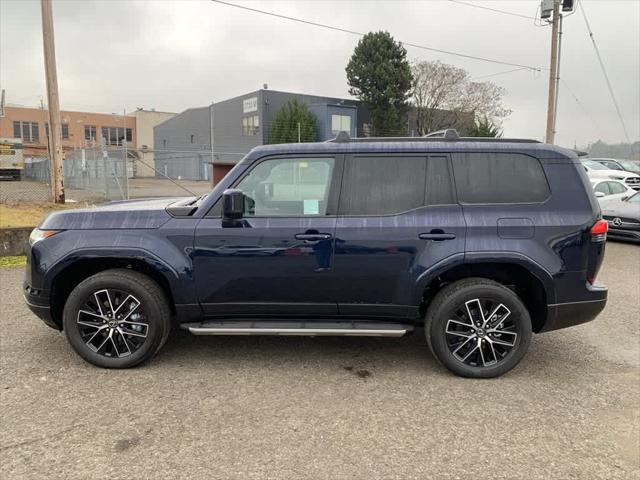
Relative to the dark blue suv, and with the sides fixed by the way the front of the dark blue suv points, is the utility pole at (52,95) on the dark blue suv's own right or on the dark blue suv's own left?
on the dark blue suv's own right

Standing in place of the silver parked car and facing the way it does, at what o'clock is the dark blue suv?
The dark blue suv is roughly at 11 o'clock from the silver parked car.

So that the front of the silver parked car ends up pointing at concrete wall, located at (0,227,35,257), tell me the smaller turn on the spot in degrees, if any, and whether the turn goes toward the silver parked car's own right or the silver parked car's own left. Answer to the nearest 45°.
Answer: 0° — it already faces it

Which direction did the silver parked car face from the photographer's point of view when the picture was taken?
facing the viewer and to the left of the viewer

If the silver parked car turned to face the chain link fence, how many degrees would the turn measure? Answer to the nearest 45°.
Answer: approximately 45° to its right

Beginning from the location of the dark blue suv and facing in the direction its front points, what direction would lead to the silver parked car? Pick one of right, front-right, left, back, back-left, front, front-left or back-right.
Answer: back-right

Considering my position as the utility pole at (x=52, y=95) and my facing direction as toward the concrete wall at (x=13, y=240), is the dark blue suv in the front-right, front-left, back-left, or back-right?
front-left

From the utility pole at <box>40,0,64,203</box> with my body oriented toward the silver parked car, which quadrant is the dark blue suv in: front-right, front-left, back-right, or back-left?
front-right

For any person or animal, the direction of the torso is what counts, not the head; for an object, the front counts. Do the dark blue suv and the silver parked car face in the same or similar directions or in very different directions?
same or similar directions

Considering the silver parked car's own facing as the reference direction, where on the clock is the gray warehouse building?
The gray warehouse building is roughly at 3 o'clock from the silver parked car.

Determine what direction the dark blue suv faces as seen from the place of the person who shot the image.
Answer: facing to the left of the viewer

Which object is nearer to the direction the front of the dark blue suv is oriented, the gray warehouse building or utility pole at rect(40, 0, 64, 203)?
the utility pole

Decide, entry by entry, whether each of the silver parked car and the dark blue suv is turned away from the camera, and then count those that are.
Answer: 0
